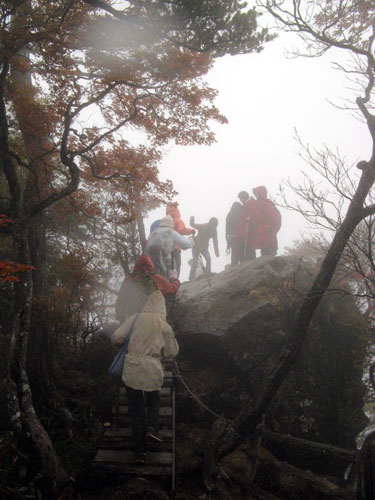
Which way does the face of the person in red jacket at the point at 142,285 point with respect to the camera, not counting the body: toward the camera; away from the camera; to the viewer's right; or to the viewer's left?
away from the camera

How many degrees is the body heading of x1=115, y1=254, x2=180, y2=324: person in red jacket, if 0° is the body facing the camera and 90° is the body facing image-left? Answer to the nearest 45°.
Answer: approximately 180°

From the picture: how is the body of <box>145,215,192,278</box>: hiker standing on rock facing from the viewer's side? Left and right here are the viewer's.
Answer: facing away from the viewer and to the right of the viewer

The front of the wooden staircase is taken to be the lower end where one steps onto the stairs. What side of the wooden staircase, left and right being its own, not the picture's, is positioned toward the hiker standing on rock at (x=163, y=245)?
back

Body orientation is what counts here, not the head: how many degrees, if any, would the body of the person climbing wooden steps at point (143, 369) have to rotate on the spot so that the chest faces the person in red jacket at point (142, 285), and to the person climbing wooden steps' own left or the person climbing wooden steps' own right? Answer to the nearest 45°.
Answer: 0° — they already face them

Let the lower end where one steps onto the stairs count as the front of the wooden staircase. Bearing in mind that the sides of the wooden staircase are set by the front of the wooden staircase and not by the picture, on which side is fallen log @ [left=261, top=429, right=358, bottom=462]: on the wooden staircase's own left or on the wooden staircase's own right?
on the wooden staircase's own left

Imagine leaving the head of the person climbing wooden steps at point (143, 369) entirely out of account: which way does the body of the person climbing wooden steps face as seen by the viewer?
away from the camera
